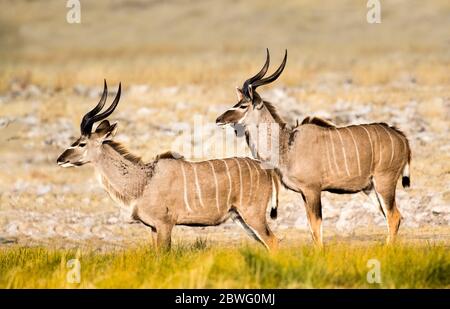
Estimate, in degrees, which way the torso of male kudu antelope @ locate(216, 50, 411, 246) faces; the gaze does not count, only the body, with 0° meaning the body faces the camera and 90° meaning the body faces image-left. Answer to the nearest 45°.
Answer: approximately 90°
